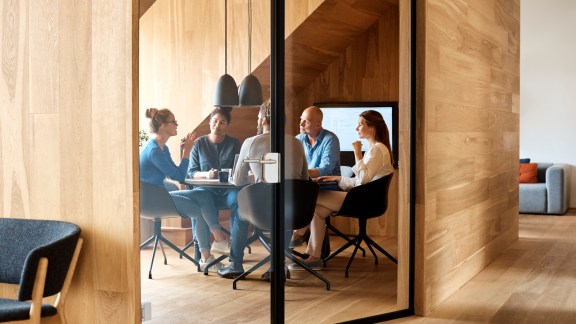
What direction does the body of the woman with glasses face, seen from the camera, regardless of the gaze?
to the viewer's right

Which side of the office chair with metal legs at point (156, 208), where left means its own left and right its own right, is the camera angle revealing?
right

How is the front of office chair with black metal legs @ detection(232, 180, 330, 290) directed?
away from the camera

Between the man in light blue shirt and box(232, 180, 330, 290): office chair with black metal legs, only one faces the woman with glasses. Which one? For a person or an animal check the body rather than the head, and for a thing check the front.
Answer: the man in light blue shirt

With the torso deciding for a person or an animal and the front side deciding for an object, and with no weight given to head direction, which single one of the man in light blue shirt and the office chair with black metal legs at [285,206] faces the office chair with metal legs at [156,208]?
the man in light blue shirt

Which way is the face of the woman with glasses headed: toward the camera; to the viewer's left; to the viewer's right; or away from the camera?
to the viewer's right

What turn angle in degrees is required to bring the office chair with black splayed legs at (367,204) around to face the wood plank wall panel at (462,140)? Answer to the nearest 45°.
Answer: approximately 180°

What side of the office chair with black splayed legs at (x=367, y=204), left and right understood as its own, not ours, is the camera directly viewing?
left

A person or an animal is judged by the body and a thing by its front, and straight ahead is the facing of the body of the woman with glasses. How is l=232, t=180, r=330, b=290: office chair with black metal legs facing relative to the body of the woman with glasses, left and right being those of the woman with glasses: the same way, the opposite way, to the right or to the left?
to the left
